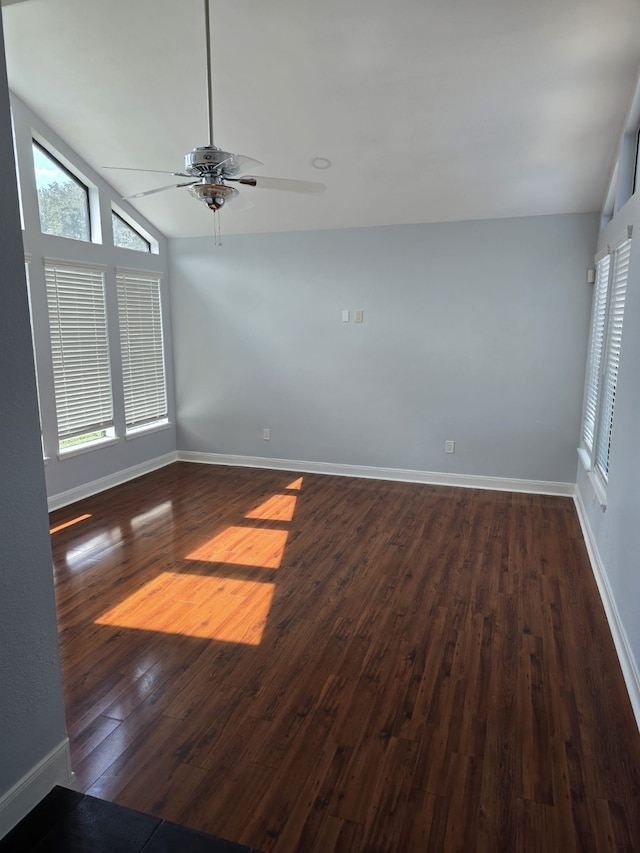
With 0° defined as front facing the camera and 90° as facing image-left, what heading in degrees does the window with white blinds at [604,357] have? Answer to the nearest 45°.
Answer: approximately 90°

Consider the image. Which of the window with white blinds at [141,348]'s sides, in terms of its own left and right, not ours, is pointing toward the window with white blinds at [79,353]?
right

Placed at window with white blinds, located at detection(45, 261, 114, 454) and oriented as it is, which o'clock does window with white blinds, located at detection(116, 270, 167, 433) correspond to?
window with white blinds, located at detection(116, 270, 167, 433) is roughly at 9 o'clock from window with white blinds, located at detection(45, 261, 114, 454).

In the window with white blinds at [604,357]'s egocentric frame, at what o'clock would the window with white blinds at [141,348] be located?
the window with white blinds at [141,348] is roughly at 12 o'clock from the window with white blinds at [604,357].

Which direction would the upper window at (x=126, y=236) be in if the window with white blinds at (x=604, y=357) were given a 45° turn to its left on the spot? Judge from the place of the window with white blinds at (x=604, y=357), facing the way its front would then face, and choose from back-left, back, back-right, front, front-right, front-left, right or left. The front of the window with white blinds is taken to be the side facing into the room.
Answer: front-right

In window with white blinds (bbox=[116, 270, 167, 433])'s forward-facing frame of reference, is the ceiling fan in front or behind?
in front

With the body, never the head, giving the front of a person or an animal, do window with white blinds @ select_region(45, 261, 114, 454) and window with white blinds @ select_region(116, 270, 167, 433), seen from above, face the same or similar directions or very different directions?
same or similar directions

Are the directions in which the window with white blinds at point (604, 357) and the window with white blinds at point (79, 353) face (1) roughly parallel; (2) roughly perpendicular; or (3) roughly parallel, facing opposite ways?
roughly parallel, facing opposite ways

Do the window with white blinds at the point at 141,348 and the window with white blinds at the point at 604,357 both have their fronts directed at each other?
yes

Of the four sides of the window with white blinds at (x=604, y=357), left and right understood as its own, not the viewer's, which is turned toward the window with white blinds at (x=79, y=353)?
front

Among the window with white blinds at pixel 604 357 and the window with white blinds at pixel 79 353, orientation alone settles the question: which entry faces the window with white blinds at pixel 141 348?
the window with white blinds at pixel 604 357

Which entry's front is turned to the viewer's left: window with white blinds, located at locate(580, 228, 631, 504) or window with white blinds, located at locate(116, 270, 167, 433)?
window with white blinds, located at locate(580, 228, 631, 504)

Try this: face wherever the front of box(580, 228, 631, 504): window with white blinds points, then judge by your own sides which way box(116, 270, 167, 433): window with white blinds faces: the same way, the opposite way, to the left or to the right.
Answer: the opposite way

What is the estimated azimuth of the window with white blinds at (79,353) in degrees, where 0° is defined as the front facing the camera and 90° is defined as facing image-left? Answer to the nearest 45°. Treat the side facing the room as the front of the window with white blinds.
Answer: approximately 315°

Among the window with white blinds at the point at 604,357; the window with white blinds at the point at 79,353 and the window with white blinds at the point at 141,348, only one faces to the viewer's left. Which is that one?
the window with white blinds at the point at 604,357

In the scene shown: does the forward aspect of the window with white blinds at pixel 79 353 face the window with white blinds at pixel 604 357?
yes

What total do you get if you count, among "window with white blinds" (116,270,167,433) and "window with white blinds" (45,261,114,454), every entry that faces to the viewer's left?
0
